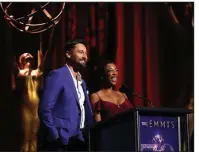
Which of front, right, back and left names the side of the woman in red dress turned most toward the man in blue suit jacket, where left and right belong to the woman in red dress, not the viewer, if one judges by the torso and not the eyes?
right

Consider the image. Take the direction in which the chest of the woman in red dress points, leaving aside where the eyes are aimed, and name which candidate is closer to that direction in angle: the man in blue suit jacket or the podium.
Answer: the podium

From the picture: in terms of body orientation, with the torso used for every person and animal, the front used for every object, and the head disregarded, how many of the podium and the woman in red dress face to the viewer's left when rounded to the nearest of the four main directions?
0

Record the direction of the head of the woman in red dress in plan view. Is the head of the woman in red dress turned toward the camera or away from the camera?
toward the camera

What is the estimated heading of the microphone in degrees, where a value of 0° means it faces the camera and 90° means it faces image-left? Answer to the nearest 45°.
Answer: approximately 90°

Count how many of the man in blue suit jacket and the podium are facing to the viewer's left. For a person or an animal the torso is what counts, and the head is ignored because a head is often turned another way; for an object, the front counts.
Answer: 0

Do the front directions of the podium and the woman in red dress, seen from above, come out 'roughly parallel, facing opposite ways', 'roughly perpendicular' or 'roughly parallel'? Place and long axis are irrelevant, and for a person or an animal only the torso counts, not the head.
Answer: roughly parallel

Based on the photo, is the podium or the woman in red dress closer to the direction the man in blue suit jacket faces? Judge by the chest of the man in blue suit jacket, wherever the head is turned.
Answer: the podium

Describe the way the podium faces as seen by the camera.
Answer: facing the viewer and to the right of the viewer

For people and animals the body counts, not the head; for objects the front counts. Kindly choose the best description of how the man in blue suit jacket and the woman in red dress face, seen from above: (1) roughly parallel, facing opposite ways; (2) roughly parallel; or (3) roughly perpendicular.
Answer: roughly parallel

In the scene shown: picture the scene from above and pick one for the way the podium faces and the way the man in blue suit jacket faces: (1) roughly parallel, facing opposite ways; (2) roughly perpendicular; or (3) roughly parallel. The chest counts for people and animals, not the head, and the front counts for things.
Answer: roughly parallel
